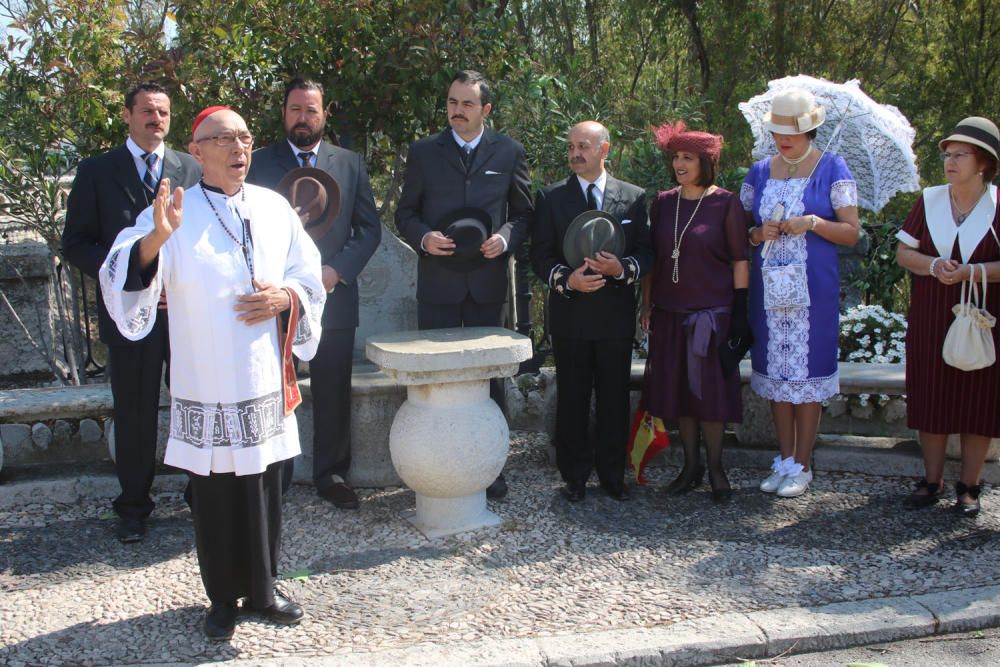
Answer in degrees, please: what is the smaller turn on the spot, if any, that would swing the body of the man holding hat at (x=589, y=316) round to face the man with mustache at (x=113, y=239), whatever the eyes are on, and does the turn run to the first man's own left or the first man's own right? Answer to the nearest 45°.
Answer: approximately 90° to the first man's own right

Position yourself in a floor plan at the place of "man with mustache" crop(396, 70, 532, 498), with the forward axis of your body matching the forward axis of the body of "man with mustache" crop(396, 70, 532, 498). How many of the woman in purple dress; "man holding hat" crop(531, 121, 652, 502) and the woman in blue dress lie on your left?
3

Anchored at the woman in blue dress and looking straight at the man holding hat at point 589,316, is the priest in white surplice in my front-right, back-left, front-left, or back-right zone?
front-left

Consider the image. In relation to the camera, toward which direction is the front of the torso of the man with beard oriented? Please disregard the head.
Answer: toward the camera

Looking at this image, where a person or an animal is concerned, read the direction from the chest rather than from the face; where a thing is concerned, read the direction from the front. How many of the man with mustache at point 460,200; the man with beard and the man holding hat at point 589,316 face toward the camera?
3

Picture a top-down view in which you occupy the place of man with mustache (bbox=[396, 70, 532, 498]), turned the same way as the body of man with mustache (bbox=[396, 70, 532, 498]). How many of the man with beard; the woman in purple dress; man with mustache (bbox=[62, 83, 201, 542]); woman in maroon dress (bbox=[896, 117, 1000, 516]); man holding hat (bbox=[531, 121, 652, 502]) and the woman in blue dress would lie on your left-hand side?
4

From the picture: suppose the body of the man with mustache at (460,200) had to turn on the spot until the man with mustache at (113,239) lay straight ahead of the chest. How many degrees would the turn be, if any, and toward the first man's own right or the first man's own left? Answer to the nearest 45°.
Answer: approximately 90° to the first man's own right

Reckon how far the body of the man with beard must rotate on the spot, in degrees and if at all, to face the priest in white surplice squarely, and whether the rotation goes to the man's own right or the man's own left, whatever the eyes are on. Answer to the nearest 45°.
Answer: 0° — they already face them

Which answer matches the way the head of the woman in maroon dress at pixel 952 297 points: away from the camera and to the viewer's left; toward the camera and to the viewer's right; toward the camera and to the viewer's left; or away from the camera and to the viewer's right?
toward the camera and to the viewer's left

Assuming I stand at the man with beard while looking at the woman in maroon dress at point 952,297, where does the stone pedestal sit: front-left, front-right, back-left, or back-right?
front-right

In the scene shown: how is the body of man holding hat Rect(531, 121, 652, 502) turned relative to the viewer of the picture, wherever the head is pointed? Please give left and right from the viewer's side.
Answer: facing the viewer

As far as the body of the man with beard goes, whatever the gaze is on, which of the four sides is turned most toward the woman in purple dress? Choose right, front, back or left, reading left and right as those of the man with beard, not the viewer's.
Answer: left

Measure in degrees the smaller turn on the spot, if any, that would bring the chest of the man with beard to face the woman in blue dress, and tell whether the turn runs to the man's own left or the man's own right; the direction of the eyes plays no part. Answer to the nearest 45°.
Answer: approximately 90° to the man's own left
